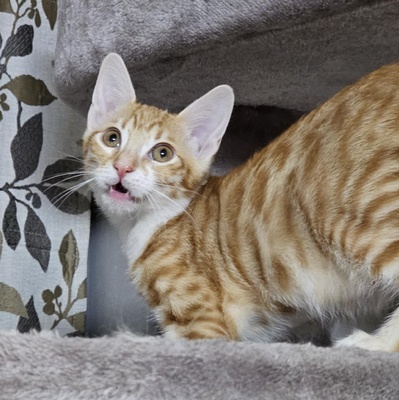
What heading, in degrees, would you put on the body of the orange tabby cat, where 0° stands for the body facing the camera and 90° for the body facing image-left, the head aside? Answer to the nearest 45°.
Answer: approximately 90°
